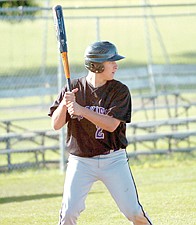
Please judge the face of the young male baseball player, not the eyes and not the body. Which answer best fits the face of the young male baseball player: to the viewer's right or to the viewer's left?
to the viewer's right

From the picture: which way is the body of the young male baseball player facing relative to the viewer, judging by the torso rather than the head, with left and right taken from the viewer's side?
facing the viewer
